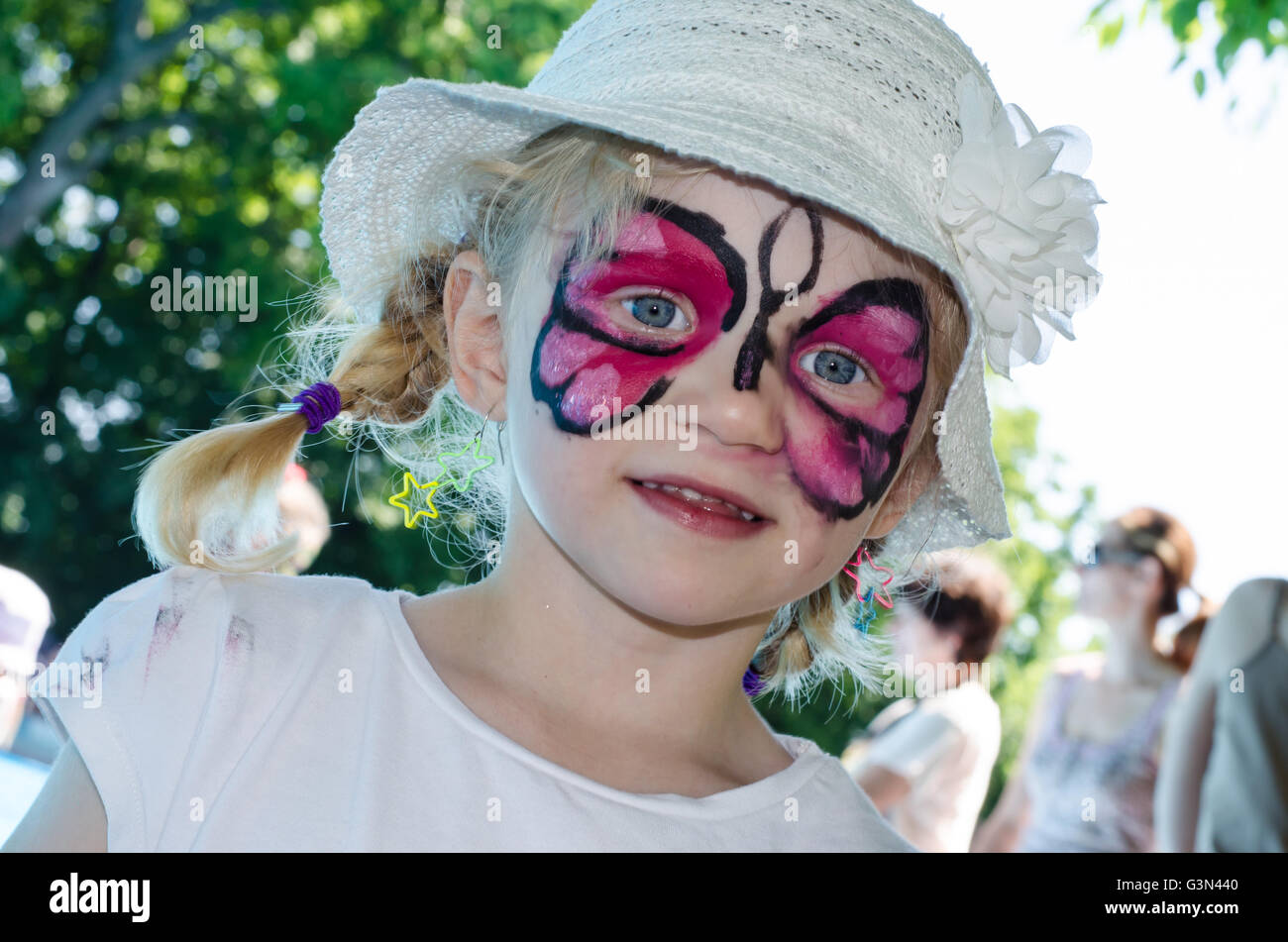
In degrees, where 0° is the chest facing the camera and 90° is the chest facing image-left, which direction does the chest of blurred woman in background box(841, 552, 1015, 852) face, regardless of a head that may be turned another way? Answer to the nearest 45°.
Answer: approximately 90°

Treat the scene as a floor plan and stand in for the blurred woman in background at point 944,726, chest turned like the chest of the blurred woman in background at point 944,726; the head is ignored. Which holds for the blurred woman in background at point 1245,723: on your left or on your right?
on your left

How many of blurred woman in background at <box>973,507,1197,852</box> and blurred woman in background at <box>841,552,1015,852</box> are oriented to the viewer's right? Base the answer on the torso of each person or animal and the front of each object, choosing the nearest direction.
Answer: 0

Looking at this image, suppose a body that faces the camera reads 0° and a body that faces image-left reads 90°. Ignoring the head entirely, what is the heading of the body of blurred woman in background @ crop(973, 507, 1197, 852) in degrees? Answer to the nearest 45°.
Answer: approximately 45°

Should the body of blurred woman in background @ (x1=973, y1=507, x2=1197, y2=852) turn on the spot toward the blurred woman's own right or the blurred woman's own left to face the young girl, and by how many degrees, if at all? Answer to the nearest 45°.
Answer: approximately 45° to the blurred woman's own left
